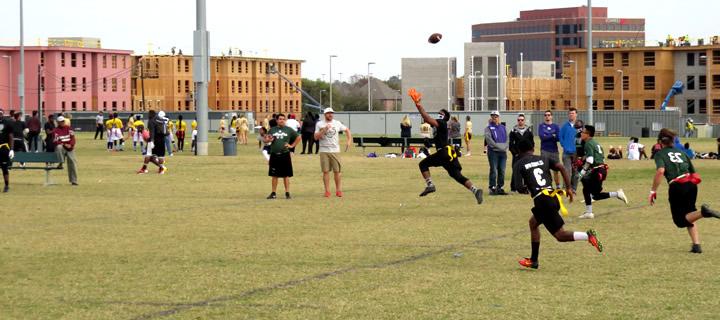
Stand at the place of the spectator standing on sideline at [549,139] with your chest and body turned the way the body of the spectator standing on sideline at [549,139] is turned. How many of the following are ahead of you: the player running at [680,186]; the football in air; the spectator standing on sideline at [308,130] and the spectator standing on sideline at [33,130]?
1

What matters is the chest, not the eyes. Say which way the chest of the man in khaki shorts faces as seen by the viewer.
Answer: toward the camera

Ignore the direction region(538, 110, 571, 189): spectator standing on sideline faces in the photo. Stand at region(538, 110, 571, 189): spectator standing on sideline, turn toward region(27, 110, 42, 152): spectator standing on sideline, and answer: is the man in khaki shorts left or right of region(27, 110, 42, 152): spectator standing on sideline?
left

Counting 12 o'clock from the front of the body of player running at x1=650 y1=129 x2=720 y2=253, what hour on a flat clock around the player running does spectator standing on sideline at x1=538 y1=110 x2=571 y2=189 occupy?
The spectator standing on sideline is roughly at 1 o'clock from the player running.

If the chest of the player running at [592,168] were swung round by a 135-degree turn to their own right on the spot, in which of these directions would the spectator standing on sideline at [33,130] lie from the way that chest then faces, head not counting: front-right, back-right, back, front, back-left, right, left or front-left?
left

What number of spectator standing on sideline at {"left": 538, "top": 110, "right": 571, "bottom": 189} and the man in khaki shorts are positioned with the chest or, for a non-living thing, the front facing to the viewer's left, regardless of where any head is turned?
0

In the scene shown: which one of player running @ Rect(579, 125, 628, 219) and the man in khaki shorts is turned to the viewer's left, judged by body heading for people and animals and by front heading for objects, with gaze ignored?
the player running

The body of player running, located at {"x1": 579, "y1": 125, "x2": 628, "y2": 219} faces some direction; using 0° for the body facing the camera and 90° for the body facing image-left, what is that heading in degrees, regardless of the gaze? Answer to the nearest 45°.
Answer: approximately 90°

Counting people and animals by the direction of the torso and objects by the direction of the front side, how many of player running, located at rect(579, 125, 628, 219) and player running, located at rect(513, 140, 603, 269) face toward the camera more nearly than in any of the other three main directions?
0

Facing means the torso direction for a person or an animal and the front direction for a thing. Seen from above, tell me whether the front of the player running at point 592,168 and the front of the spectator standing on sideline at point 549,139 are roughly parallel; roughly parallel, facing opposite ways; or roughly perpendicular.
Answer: roughly perpendicular

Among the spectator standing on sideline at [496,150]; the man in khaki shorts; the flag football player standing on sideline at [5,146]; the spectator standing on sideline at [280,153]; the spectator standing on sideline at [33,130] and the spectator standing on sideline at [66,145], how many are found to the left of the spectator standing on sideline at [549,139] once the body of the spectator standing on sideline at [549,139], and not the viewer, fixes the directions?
0

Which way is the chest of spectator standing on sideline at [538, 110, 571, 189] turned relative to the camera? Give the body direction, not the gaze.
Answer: toward the camera

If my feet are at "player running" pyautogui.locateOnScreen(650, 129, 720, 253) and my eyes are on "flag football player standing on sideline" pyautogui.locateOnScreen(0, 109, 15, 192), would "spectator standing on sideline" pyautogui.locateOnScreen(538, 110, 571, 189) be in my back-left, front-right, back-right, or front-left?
front-right

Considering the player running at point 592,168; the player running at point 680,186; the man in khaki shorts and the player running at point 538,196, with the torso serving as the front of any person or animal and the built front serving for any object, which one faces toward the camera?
the man in khaki shorts

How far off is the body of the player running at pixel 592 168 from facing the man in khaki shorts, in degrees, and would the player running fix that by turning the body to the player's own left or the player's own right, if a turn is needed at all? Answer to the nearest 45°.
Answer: approximately 45° to the player's own right

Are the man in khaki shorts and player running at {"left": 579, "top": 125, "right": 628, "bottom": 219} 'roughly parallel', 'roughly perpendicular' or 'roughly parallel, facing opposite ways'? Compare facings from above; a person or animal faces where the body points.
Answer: roughly perpendicular

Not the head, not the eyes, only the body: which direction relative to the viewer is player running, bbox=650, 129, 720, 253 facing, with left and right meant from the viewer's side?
facing away from the viewer and to the left of the viewer

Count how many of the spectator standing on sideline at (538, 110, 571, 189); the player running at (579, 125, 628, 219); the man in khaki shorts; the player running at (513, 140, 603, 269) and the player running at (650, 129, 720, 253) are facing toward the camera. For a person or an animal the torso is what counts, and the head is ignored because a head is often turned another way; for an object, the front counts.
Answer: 2
